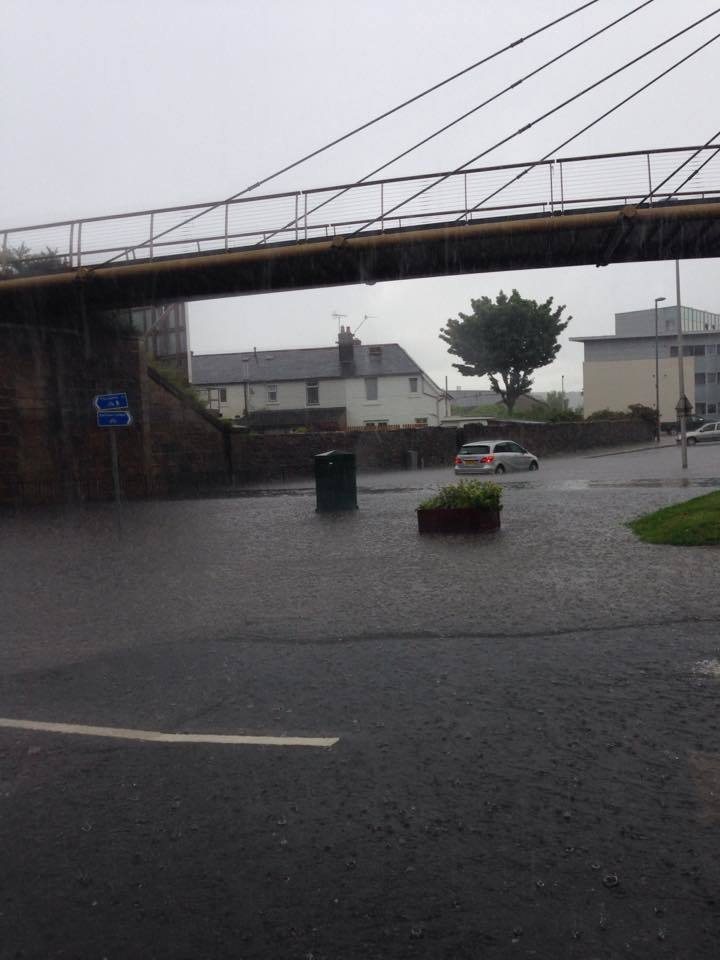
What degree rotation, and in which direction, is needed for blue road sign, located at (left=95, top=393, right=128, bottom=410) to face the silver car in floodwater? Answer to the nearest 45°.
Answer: approximately 135° to its left

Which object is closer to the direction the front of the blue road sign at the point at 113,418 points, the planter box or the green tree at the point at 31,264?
the planter box

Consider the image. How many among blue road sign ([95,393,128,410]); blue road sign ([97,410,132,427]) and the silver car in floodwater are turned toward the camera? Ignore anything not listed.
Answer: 2

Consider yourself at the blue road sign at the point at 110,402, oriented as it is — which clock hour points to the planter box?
The planter box is roughly at 10 o'clock from the blue road sign.

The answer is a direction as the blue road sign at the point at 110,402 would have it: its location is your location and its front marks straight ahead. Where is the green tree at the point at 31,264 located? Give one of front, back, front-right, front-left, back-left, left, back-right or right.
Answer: back

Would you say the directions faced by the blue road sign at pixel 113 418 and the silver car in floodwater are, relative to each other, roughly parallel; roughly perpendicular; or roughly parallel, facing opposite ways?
roughly perpendicular

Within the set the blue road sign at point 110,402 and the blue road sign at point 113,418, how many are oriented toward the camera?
2

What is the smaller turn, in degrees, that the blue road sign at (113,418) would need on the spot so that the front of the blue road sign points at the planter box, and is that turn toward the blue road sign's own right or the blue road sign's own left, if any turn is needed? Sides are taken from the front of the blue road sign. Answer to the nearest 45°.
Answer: approximately 45° to the blue road sign's own left

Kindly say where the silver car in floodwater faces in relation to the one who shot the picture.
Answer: facing away from the viewer and to the right of the viewer

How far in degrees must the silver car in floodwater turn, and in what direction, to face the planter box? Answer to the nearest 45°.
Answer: approximately 135° to its right
